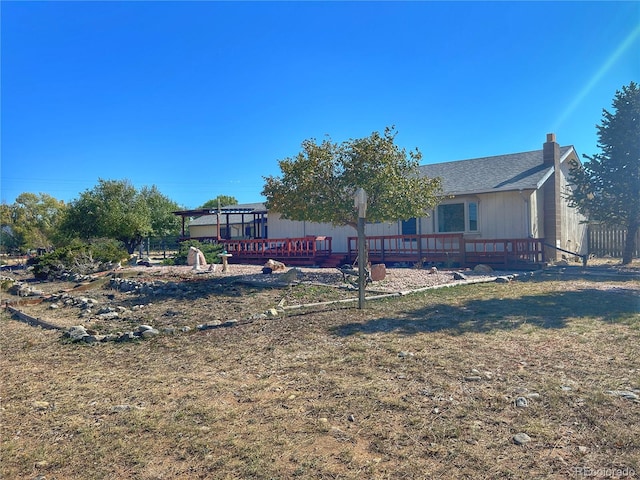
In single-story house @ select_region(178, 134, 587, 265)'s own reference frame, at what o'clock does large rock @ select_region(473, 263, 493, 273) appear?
The large rock is roughly at 11 o'clock from the single-story house.

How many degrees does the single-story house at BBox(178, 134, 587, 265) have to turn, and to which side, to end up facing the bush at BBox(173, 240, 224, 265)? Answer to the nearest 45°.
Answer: approximately 45° to its right

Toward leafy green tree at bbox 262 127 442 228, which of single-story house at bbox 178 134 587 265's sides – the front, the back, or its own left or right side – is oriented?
front

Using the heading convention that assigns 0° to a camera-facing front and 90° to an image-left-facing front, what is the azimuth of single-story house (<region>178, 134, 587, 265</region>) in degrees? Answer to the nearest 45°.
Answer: approximately 45°

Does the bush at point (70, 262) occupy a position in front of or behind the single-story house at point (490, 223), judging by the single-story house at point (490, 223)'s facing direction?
in front

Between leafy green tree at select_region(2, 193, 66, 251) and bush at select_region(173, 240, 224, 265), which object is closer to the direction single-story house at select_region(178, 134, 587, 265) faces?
the bush

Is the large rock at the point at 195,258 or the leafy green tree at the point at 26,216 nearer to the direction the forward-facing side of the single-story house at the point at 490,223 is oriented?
the large rock

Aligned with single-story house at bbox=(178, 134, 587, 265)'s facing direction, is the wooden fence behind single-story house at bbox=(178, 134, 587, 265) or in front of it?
behind

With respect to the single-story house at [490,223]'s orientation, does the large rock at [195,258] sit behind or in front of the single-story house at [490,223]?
in front

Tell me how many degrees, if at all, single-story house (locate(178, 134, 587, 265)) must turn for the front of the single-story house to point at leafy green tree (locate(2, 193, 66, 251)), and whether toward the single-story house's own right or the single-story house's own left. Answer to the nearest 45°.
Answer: approximately 90° to the single-story house's own right
